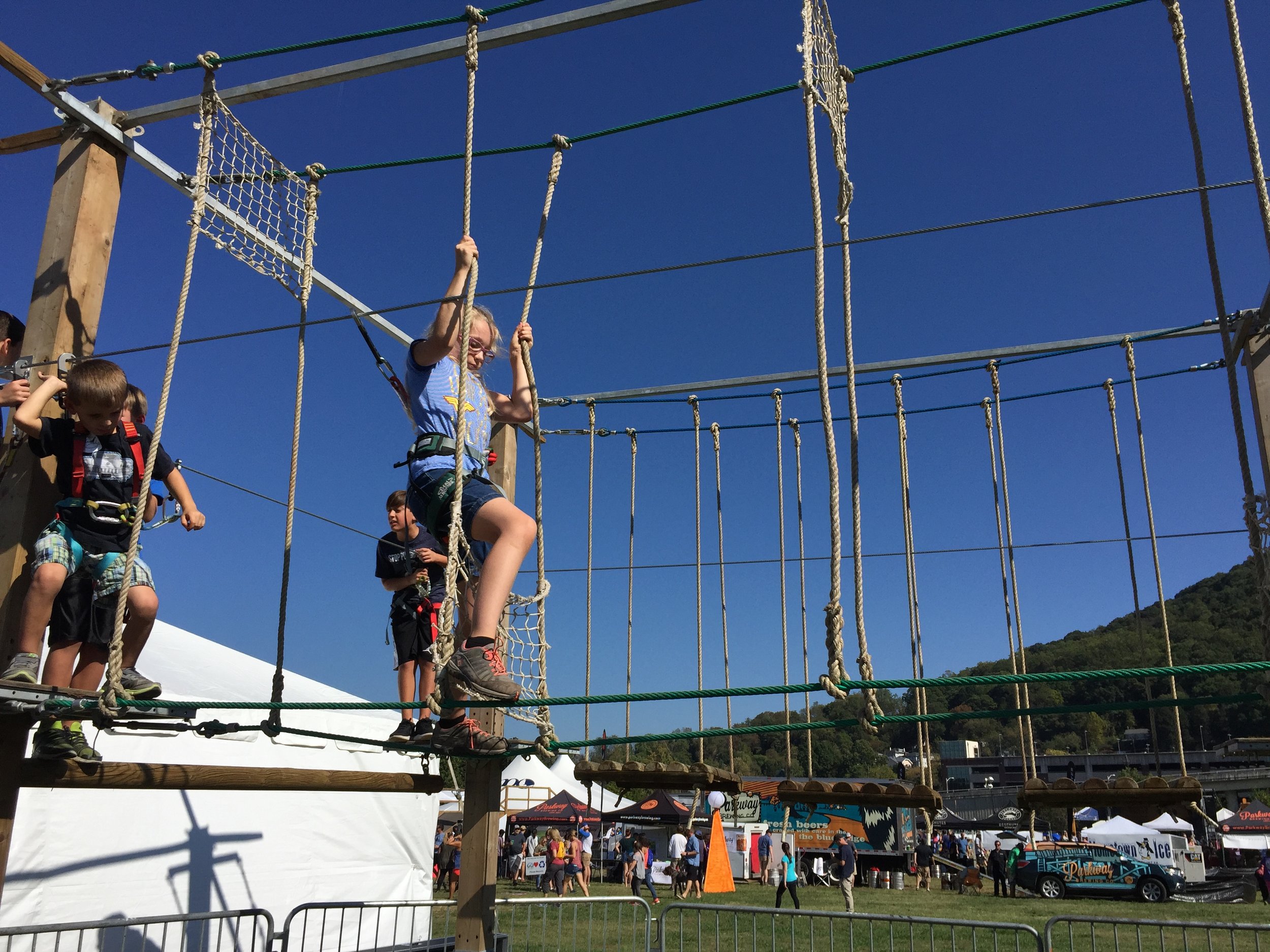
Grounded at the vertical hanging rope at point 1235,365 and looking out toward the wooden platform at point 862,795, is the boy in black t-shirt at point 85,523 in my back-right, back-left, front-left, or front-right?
front-left

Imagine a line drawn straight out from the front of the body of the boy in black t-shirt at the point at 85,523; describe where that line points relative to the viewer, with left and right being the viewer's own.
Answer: facing the viewer

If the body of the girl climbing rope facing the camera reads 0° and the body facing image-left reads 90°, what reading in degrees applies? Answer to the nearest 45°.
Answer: approximately 315°

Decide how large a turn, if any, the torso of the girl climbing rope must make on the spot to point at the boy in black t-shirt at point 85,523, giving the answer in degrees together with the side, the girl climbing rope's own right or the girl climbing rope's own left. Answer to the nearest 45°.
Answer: approximately 135° to the girl climbing rope's own right

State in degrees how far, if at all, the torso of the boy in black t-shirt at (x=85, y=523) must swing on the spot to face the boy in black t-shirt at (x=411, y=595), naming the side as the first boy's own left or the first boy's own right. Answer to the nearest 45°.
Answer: approximately 135° to the first boy's own left

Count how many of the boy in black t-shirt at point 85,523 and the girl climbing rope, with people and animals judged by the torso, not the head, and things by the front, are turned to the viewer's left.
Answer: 0

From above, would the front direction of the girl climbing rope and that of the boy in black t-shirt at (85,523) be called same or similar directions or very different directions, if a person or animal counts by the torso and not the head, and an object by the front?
same or similar directions

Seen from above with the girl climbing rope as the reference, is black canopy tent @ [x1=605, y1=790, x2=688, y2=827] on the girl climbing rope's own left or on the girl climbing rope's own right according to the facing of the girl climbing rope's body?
on the girl climbing rope's own left

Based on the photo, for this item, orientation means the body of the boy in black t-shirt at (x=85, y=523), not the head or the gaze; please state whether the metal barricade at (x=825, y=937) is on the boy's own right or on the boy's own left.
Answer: on the boy's own left

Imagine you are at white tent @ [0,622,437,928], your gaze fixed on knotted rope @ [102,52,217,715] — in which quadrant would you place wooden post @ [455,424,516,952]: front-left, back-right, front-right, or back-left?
front-left

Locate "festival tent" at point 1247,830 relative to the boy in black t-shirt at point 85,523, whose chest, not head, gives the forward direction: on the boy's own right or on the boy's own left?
on the boy's own left
